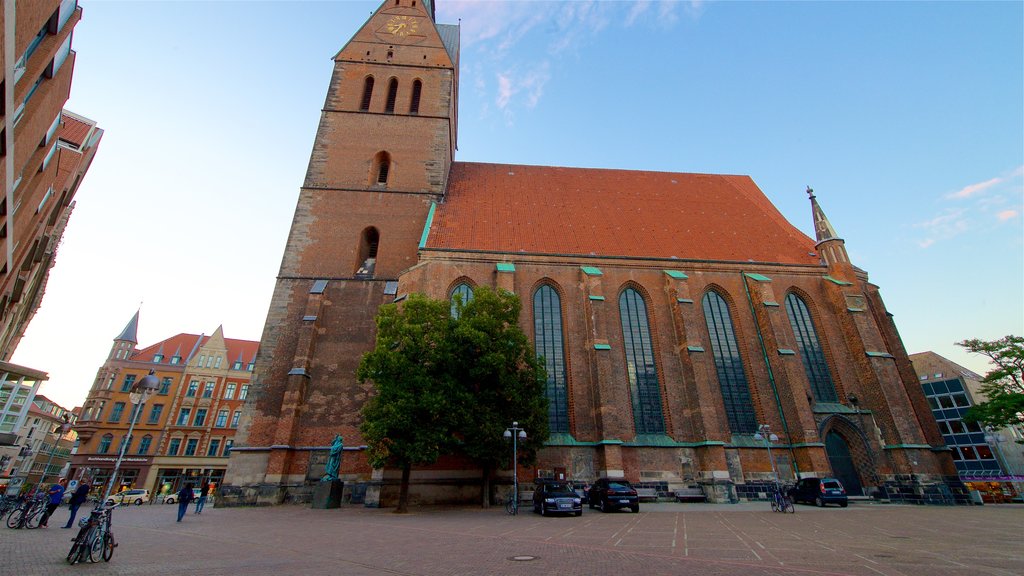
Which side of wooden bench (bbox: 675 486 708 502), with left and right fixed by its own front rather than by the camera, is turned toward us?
front

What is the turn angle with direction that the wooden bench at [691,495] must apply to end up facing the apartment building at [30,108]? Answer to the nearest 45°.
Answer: approximately 45° to its right

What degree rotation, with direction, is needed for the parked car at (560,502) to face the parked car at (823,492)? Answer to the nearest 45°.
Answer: approximately 45° to its left

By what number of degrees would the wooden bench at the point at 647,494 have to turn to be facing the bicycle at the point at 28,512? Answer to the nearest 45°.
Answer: approximately 45° to its right

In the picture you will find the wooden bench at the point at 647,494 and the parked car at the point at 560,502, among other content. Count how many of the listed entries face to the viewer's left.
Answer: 0

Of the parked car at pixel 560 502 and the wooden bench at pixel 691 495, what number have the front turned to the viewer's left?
0

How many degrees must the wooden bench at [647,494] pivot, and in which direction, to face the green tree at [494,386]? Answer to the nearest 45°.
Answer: approximately 45° to its right

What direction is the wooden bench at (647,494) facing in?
toward the camera

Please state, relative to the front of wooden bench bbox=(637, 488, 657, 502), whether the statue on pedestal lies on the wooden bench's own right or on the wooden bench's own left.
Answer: on the wooden bench's own right

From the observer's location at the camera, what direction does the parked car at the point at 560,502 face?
facing the viewer and to the right of the viewer

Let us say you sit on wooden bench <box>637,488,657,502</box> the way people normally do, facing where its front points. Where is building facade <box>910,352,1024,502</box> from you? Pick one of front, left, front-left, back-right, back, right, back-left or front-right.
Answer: back-left

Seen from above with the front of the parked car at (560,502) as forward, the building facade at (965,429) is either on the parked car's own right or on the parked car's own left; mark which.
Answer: on the parked car's own left
